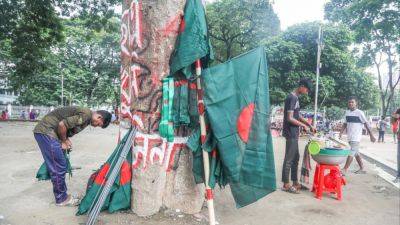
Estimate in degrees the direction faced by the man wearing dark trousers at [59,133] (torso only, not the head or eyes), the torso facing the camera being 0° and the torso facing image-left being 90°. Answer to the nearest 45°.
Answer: approximately 270°

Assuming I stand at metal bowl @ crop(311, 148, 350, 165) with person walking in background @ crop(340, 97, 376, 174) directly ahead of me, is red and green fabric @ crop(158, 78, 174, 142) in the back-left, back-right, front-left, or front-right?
back-left
